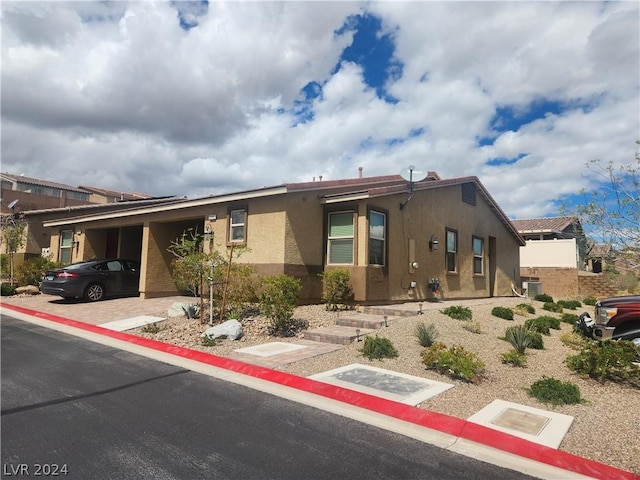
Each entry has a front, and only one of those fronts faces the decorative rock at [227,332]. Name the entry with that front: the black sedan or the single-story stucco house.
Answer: the single-story stucco house

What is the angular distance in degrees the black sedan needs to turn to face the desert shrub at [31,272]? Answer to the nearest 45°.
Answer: approximately 90° to its left

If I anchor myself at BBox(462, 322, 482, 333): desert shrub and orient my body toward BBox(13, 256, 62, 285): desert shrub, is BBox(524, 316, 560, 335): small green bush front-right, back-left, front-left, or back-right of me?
back-right

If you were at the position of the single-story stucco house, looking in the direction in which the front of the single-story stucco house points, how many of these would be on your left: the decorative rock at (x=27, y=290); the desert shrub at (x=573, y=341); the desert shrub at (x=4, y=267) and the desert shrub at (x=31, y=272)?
1

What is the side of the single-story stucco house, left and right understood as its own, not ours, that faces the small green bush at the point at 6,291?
right

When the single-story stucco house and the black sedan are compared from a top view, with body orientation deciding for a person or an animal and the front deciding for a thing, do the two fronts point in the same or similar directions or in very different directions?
very different directions

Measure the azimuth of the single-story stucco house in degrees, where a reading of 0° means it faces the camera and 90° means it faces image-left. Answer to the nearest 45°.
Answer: approximately 45°

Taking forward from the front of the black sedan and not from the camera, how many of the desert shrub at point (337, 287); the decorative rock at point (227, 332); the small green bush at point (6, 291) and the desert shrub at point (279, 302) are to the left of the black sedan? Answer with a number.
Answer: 1

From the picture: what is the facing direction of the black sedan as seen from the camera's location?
facing away from the viewer and to the right of the viewer

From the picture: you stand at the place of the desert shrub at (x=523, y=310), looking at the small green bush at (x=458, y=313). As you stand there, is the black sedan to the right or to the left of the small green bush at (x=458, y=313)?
right
